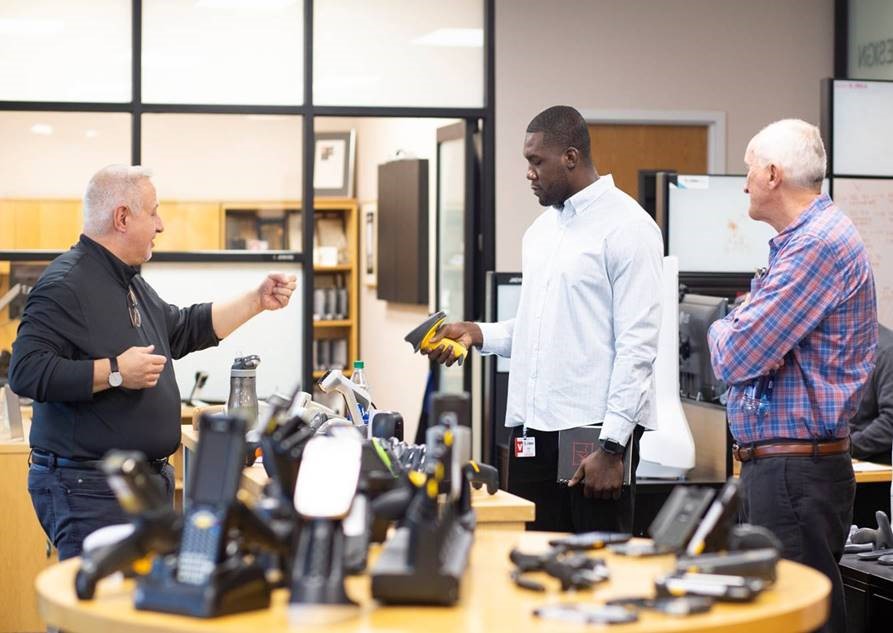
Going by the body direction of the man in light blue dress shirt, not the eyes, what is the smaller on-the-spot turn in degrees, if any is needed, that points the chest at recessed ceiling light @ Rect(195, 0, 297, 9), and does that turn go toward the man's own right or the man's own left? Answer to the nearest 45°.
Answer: approximately 90° to the man's own right

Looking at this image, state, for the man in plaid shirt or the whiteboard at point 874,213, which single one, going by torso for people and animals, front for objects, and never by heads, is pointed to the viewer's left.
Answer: the man in plaid shirt

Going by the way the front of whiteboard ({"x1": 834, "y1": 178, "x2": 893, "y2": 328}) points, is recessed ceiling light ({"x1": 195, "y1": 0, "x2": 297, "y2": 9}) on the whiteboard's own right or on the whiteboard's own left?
on the whiteboard's own right

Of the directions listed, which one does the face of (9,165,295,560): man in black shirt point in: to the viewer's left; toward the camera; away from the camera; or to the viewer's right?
to the viewer's right

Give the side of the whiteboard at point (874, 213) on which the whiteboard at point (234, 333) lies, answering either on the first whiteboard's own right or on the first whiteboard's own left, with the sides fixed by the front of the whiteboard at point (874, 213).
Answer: on the first whiteboard's own right

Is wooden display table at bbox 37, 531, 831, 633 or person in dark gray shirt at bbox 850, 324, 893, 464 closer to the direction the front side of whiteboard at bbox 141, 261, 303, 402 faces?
the wooden display table

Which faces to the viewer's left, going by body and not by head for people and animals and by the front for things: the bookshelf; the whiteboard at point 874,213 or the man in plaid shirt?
the man in plaid shirt

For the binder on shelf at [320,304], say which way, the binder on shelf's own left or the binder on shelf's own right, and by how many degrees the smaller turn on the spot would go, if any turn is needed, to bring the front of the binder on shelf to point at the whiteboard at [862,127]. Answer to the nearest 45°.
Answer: approximately 45° to the binder on shelf's own left

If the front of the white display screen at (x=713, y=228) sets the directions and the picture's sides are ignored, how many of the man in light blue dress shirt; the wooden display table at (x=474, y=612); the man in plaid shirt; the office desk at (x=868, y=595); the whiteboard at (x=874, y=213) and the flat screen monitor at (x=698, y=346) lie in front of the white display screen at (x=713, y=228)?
5

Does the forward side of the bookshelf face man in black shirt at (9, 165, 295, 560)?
yes

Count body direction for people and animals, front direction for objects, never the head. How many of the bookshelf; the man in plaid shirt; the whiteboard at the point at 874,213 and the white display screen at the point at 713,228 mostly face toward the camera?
3

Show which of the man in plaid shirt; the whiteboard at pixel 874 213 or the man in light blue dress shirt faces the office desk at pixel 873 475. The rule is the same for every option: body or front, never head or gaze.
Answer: the whiteboard

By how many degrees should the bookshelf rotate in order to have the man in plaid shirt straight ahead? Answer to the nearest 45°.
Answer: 0° — it already faces them
